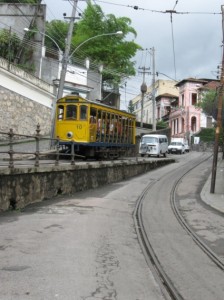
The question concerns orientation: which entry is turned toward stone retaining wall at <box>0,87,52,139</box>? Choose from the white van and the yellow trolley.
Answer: the white van

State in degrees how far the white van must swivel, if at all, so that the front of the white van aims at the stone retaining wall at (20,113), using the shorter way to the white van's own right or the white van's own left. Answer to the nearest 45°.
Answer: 0° — it already faces it

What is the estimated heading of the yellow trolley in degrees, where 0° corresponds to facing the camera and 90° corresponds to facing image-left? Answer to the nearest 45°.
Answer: approximately 45°

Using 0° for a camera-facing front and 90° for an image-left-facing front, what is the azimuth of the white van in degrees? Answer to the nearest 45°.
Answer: approximately 45°

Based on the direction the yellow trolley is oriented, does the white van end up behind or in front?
behind

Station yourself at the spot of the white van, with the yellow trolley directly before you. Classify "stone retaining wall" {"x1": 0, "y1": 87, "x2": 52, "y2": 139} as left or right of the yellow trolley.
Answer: right
